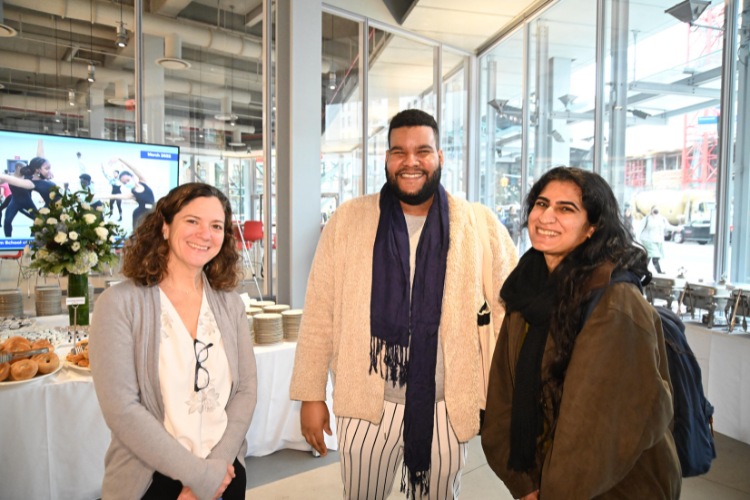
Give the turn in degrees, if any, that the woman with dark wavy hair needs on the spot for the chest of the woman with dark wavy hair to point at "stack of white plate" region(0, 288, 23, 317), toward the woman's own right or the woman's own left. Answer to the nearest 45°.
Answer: approximately 45° to the woman's own right

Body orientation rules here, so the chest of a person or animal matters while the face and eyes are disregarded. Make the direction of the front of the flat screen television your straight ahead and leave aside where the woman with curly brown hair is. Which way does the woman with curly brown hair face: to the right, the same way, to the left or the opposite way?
the same way

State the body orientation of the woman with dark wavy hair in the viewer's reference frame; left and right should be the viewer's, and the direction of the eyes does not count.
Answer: facing the viewer and to the left of the viewer

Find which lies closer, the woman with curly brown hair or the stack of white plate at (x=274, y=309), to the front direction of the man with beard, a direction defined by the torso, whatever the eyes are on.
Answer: the woman with curly brown hair

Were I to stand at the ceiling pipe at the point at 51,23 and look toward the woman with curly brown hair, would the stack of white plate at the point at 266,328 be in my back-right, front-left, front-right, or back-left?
front-left

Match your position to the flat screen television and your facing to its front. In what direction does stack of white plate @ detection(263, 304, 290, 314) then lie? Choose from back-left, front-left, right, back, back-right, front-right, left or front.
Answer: left

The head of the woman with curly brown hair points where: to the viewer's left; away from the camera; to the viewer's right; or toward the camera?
toward the camera

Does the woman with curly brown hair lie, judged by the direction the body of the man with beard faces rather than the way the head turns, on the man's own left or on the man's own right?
on the man's own right

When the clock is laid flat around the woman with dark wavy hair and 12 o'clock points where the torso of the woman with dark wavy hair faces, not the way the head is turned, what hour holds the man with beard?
The man with beard is roughly at 2 o'clock from the woman with dark wavy hair.

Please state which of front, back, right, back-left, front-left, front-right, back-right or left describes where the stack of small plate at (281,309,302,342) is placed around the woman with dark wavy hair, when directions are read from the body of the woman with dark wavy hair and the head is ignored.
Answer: right

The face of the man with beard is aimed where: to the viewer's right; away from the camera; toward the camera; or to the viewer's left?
toward the camera

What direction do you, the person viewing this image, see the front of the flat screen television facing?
facing the viewer and to the right of the viewer

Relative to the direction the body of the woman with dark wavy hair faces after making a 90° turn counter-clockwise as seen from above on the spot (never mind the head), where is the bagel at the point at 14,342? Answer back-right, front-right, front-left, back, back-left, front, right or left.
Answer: back-right

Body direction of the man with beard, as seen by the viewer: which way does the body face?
toward the camera
